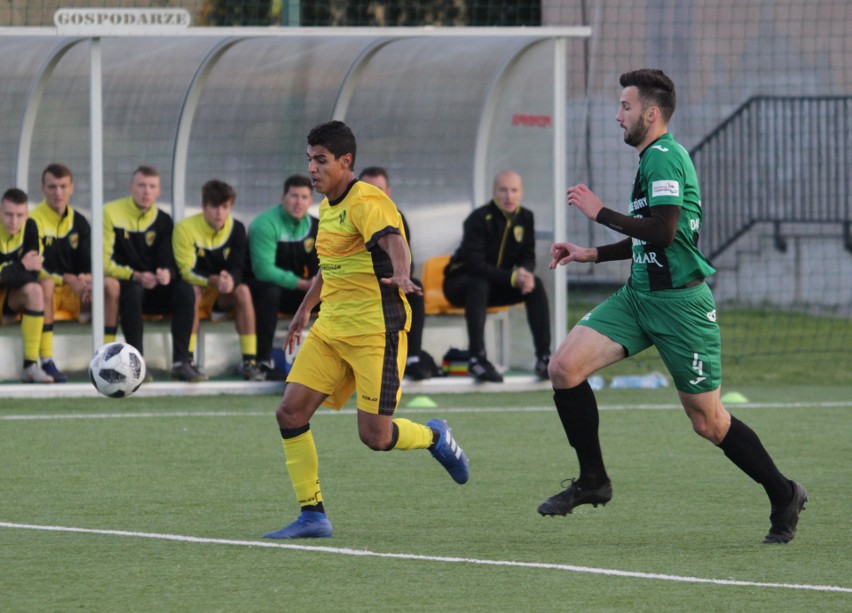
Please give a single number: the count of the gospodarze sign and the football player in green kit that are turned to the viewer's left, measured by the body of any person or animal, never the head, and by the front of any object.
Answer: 1

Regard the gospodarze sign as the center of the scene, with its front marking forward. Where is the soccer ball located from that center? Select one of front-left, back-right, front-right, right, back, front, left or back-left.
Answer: front

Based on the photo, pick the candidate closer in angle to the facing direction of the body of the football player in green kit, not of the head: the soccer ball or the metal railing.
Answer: the soccer ball

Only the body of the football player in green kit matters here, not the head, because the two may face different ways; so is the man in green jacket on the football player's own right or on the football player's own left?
on the football player's own right

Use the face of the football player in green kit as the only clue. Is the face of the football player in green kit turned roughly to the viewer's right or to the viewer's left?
to the viewer's left

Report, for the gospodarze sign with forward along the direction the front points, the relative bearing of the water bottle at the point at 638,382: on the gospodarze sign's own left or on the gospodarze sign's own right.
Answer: on the gospodarze sign's own left

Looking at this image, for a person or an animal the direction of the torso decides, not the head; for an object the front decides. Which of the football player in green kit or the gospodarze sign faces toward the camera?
the gospodarze sign

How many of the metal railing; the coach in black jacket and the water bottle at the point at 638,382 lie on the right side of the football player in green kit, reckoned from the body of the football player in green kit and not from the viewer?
3

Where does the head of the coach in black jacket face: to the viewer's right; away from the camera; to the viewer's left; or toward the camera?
toward the camera

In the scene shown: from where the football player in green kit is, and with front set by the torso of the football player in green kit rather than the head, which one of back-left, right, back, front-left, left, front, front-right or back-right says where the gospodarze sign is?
front-right

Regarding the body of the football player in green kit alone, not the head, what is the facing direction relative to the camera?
to the viewer's left

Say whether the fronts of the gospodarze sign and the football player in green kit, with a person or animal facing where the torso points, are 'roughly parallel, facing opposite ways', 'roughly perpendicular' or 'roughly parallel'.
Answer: roughly perpendicular

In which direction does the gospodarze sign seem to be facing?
toward the camera

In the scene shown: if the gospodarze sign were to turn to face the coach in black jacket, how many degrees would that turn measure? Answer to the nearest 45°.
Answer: approximately 90° to its left
